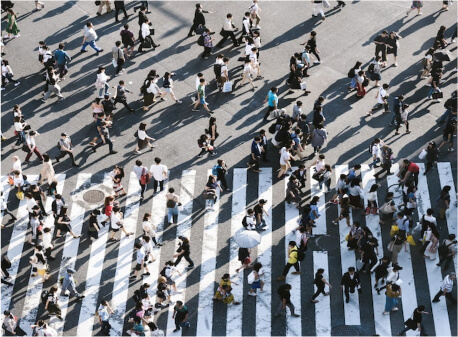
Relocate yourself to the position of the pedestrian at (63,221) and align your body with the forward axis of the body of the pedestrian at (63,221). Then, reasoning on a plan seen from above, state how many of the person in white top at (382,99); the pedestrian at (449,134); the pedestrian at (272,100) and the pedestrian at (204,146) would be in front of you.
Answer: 4

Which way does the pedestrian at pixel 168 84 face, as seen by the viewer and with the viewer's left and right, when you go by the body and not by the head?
facing to the right of the viewer

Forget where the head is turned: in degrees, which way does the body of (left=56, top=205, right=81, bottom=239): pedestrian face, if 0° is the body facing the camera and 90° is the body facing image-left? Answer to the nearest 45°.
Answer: approximately 270°

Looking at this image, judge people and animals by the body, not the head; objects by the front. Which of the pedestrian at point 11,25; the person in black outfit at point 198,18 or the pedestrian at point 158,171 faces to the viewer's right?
the person in black outfit

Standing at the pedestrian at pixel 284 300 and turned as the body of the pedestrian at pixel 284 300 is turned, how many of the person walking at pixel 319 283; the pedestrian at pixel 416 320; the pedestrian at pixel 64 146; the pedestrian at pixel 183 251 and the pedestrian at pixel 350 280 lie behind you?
2

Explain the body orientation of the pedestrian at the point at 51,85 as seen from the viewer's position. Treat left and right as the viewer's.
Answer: facing to the right of the viewer

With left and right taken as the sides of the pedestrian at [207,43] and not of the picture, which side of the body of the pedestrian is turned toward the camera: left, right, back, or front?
right
